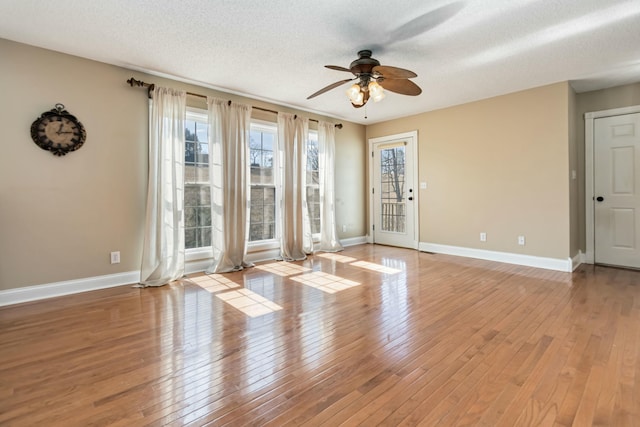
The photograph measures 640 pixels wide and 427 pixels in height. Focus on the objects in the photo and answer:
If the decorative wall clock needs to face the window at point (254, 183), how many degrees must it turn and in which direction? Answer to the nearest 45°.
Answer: approximately 90° to its left

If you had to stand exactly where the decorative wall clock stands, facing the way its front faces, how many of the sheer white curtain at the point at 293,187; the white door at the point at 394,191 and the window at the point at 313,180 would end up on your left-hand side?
3

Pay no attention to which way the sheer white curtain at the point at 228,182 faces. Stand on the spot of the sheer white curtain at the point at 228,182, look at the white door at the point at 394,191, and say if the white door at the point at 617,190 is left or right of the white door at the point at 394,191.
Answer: right

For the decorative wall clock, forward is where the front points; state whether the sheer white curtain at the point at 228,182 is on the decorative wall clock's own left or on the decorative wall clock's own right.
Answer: on the decorative wall clock's own left

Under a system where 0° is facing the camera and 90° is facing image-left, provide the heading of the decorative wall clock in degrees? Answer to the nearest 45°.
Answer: approximately 0°

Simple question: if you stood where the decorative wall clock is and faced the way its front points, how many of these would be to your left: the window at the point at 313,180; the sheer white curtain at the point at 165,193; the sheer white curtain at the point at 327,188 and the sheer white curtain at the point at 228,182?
4

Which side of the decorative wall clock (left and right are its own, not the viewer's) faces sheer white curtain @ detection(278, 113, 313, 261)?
left

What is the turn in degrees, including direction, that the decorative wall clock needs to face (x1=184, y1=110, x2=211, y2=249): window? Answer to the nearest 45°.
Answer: approximately 90° to its left

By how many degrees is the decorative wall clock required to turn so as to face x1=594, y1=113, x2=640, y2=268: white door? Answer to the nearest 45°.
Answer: approximately 45° to its left

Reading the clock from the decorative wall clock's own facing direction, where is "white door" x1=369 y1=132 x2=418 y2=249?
The white door is roughly at 9 o'clock from the decorative wall clock.
